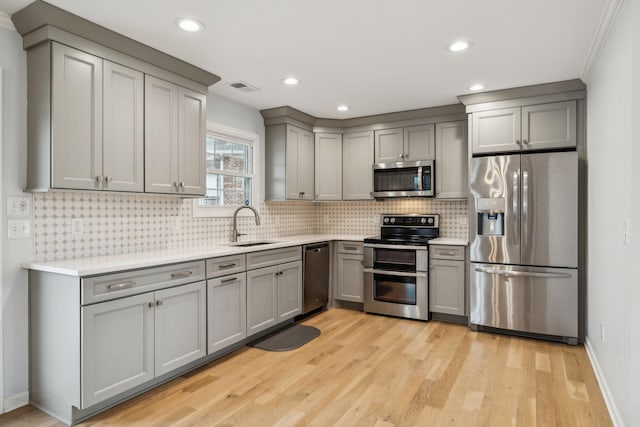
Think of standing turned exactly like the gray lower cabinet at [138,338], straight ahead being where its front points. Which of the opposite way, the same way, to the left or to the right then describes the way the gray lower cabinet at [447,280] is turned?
to the right

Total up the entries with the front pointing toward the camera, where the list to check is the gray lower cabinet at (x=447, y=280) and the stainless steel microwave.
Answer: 2

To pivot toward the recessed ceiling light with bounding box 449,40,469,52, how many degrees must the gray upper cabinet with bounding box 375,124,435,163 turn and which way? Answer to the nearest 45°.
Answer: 0° — it already faces it

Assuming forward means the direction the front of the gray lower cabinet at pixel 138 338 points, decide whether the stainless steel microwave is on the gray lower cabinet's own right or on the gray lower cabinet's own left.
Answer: on the gray lower cabinet's own left

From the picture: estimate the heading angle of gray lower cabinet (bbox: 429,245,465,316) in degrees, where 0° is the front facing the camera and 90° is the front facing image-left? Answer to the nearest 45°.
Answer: approximately 0°

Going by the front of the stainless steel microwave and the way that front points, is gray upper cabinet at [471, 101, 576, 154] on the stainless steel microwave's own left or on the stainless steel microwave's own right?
on the stainless steel microwave's own left

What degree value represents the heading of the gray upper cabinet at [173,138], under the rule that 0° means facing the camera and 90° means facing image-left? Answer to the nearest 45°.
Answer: approximately 315°
